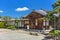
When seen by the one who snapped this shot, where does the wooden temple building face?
facing the viewer and to the left of the viewer
